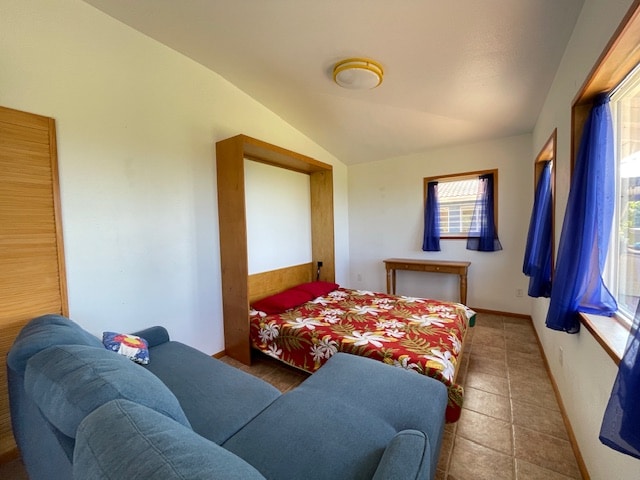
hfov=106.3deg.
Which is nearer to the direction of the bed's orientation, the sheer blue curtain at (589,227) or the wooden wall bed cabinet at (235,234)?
the sheer blue curtain

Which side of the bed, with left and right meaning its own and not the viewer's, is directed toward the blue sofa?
right

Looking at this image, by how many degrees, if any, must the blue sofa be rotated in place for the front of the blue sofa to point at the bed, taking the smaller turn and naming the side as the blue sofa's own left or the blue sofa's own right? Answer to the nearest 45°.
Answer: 0° — it already faces it

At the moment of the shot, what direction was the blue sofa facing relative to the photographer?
facing away from the viewer and to the right of the viewer

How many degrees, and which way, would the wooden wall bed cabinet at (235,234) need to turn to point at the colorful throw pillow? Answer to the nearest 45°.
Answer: approximately 90° to its right

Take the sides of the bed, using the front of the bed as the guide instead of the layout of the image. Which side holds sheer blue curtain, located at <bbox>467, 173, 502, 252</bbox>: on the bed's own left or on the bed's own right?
on the bed's own left

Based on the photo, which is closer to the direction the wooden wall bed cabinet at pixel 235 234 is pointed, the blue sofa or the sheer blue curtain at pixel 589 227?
the sheer blue curtain

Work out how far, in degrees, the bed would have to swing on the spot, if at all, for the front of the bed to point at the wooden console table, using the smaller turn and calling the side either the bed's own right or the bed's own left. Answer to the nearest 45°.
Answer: approximately 90° to the bed's own left

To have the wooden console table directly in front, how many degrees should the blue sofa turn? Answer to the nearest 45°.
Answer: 0° — it already faces it
